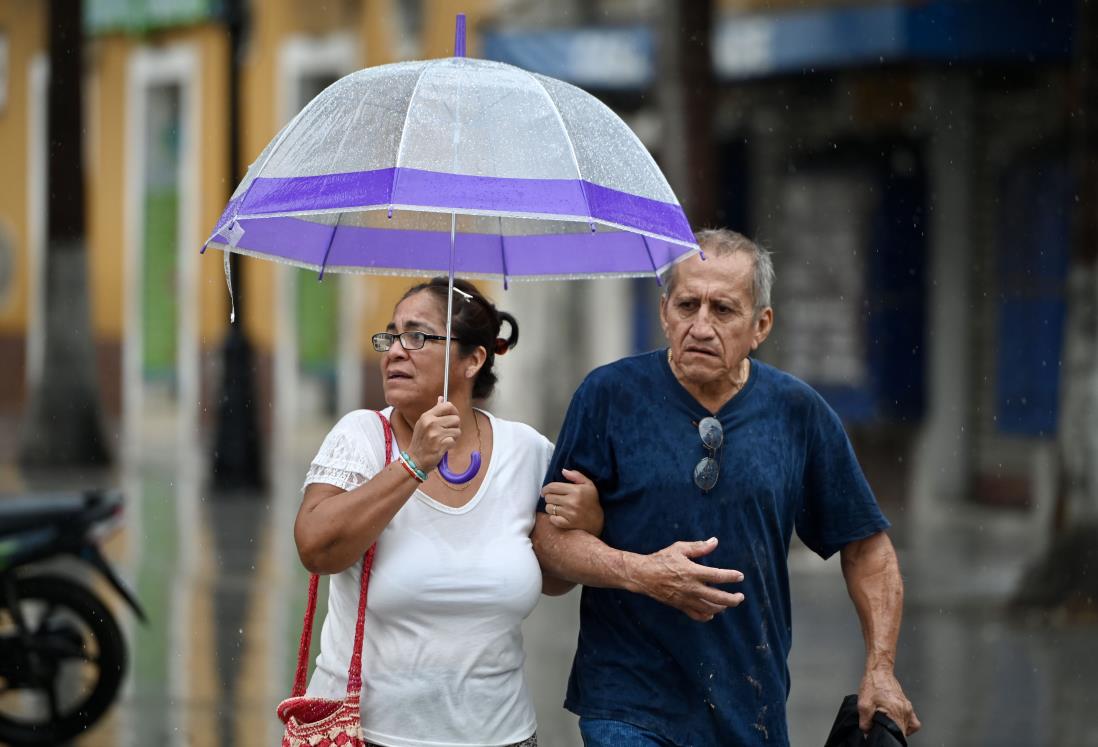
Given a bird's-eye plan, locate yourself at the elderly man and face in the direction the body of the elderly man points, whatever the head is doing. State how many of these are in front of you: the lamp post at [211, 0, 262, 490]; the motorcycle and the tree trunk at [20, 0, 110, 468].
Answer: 0

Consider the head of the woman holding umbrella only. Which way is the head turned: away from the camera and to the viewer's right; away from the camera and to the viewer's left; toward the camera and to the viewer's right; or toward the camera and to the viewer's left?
toward the camera and to the viewer's left

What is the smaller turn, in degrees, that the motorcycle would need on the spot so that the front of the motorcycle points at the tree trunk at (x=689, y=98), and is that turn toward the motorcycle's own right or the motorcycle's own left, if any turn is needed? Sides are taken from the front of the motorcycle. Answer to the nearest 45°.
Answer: approximately 135° to the motorcycle's own right

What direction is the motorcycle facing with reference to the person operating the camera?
facing to the left of the viewer

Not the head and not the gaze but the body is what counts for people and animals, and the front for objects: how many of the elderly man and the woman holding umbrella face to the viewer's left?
0

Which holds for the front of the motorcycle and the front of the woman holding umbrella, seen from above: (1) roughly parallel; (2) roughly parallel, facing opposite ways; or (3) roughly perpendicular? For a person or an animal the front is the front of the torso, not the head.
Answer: roughly perpendicular

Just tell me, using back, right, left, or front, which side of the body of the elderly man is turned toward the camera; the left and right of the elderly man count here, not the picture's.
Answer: front

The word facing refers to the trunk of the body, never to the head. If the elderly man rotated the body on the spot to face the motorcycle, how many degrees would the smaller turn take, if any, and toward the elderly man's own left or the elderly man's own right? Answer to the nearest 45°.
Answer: approximately 135° to the elderly man's own right

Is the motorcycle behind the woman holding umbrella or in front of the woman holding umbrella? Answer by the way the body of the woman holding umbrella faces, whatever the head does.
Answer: behind

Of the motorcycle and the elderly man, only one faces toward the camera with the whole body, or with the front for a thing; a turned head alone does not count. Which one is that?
the elderly man

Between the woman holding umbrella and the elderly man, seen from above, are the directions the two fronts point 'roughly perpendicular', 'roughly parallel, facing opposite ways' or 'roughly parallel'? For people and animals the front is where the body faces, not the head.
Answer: roughly parallel

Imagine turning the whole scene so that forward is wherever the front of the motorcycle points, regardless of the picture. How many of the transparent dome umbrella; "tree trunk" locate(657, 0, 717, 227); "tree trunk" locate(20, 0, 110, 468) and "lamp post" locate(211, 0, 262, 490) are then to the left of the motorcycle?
1

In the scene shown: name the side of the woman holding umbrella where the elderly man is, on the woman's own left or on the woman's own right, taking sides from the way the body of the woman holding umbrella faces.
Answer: on the woman's own left

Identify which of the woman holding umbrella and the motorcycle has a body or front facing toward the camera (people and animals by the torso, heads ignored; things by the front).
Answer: the woman holding umbrella
